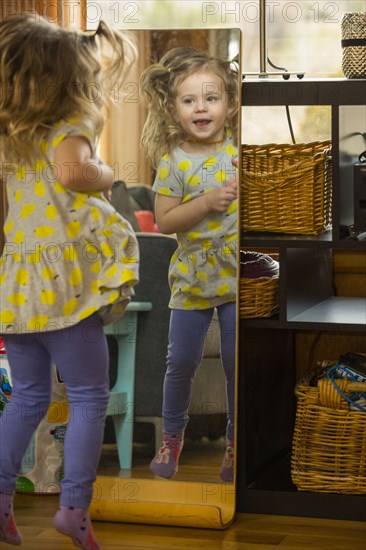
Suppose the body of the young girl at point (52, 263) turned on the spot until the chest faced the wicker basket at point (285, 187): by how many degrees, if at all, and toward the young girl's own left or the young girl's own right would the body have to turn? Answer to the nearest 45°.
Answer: approximately 45° to the young girl's own right

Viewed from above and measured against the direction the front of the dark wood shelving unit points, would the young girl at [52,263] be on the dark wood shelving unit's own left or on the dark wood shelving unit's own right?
on the dark wood shelving unit's own right

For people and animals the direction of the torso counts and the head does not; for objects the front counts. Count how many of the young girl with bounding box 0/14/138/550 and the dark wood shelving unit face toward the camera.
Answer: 1

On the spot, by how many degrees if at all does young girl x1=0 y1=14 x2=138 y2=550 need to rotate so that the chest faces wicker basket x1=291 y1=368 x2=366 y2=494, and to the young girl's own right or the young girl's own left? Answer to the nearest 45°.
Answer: approximately 45° to the young girl's own right

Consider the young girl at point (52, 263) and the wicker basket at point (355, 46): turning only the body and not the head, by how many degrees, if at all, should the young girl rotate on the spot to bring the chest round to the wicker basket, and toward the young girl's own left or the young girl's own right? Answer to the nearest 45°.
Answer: approximately 45° to the young girl's own right

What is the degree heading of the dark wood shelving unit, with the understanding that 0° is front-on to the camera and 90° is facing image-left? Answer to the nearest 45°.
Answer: approximately 0°

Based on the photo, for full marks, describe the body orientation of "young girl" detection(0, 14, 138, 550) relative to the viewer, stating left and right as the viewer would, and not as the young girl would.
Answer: facing away from the viewer and to the right of the viewer
